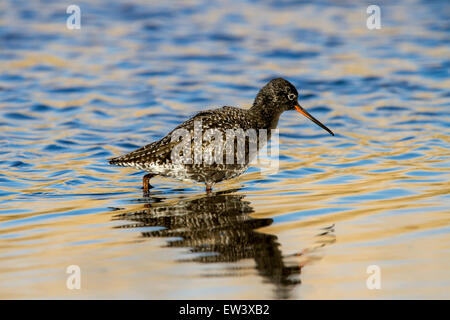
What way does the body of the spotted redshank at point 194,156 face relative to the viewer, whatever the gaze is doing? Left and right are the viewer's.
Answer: facing to the right of the viewer
